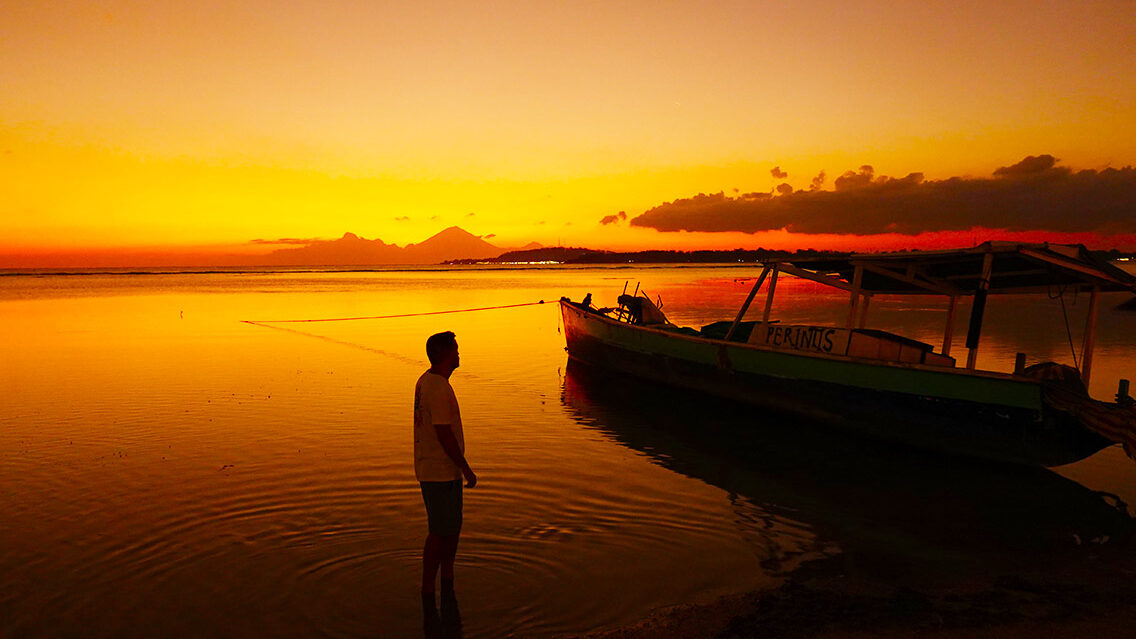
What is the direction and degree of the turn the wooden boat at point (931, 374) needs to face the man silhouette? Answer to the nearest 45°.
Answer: approximately 90° to its left

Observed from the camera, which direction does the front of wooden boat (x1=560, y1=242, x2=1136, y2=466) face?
facing away from the viewer and to the left of the viewer
